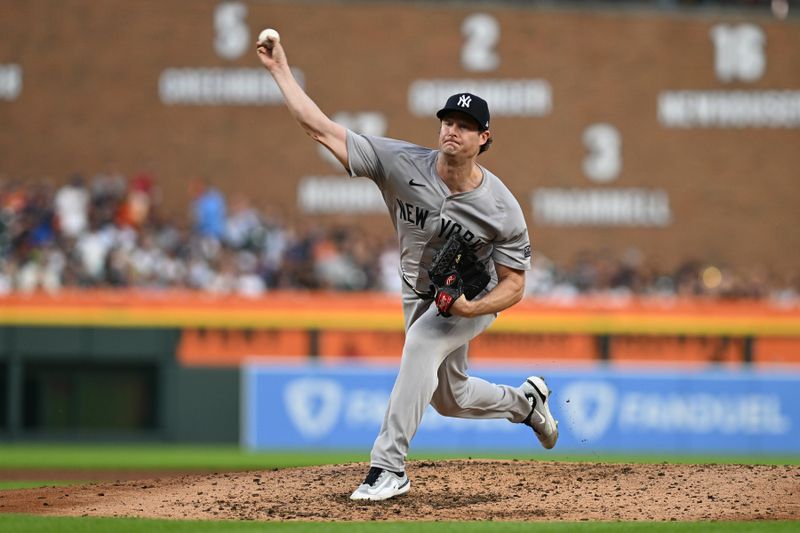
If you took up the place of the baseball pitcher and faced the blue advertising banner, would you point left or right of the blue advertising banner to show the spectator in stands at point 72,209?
left

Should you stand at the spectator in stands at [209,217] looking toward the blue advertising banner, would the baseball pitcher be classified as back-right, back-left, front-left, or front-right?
front-right

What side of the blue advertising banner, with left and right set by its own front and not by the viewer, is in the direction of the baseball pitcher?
front

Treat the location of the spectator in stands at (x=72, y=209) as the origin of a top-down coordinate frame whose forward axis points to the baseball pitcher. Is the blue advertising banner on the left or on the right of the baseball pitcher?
left

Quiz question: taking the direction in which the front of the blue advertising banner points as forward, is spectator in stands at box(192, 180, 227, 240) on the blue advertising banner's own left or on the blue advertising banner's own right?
on the blue advertising banner's own right

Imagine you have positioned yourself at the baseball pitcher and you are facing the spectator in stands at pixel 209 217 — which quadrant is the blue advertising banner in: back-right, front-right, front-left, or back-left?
front-right

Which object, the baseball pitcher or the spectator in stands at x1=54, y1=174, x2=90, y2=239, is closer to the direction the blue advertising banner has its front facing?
the baseball pitcher

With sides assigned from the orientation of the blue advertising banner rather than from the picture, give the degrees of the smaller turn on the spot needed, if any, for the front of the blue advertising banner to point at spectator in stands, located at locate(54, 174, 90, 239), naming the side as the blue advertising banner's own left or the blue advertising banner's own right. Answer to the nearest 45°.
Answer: approximately 90° to the blue advertising banner's own right

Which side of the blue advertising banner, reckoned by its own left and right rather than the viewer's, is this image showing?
front

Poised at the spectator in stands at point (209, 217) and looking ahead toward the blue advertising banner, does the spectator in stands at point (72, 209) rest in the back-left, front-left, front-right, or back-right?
back-right

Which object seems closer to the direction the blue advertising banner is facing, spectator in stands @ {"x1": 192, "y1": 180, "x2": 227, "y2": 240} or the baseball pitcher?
the baseball pitcher
